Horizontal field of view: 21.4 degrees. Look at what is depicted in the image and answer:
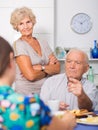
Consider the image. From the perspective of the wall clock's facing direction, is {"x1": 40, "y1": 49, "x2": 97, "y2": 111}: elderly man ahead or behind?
ahead

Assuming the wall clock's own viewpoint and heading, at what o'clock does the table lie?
The table is roughly at 12 o'clock from the wall clock.

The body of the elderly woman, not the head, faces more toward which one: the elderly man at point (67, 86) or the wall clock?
the elderly man

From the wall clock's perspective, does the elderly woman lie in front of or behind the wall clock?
in front

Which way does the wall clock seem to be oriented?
toward the camera

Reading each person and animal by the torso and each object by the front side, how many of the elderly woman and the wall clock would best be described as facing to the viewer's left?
0

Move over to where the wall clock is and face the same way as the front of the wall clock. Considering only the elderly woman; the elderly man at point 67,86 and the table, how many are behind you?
0

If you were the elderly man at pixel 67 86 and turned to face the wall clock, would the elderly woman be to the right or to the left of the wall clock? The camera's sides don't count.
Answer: left

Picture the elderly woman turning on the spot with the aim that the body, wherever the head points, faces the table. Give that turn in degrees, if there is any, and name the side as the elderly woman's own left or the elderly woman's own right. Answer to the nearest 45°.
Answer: approximately 45° to the elderly woman's own right

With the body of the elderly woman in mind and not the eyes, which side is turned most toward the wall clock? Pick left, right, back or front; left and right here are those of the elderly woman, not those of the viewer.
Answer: left

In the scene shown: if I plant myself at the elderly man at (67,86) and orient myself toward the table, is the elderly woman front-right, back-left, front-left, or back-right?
back-right

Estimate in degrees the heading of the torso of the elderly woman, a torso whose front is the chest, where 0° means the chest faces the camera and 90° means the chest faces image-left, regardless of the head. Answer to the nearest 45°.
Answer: approximately 315°

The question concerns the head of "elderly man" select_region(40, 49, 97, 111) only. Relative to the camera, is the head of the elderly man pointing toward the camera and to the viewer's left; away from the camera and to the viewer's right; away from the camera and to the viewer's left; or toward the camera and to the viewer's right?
toward the camera and to the viewer's left
